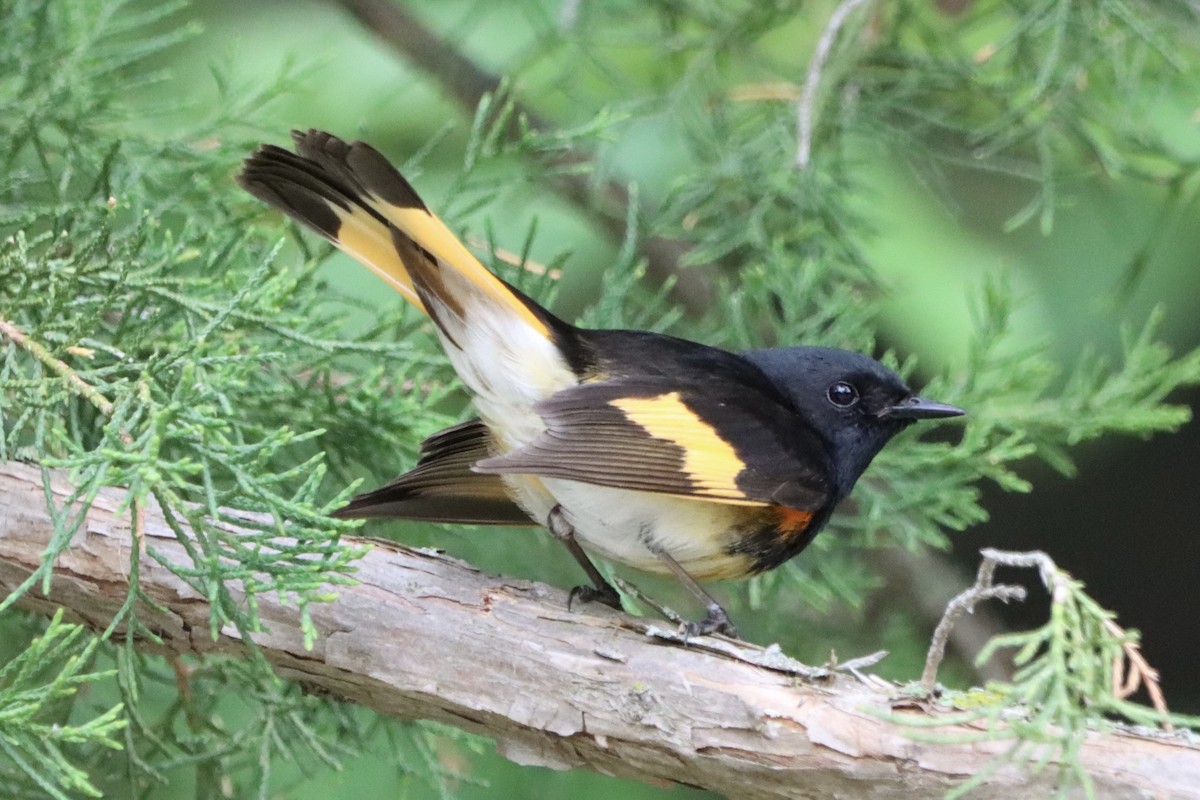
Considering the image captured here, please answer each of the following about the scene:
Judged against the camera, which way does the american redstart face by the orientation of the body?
to the viewer's right
